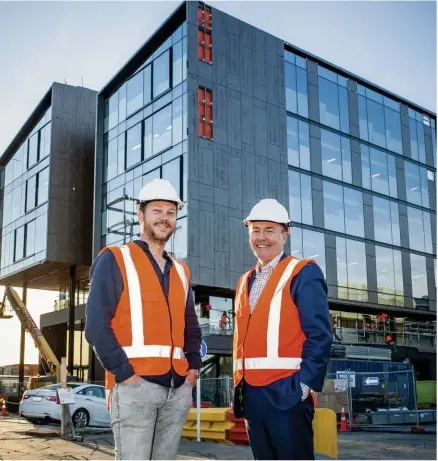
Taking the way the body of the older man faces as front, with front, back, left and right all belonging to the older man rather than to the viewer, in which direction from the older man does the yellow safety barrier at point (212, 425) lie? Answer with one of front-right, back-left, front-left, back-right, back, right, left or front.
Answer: back-right

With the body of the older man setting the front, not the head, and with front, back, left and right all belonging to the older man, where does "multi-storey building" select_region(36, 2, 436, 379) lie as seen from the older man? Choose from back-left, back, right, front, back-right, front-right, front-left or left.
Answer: back-right

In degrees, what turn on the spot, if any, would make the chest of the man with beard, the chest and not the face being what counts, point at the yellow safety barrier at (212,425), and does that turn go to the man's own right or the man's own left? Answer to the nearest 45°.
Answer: approximately 135° to the man's own left

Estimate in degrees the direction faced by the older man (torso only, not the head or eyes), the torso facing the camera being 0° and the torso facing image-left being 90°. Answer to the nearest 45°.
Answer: approximately 45°

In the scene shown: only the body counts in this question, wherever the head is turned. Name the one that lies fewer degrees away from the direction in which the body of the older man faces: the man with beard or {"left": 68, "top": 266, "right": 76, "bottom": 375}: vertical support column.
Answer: the man with beard

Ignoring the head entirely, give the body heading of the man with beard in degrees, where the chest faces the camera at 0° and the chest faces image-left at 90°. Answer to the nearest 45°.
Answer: approximately 315°

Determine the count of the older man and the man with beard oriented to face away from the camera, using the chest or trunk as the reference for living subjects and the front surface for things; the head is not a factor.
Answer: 0
